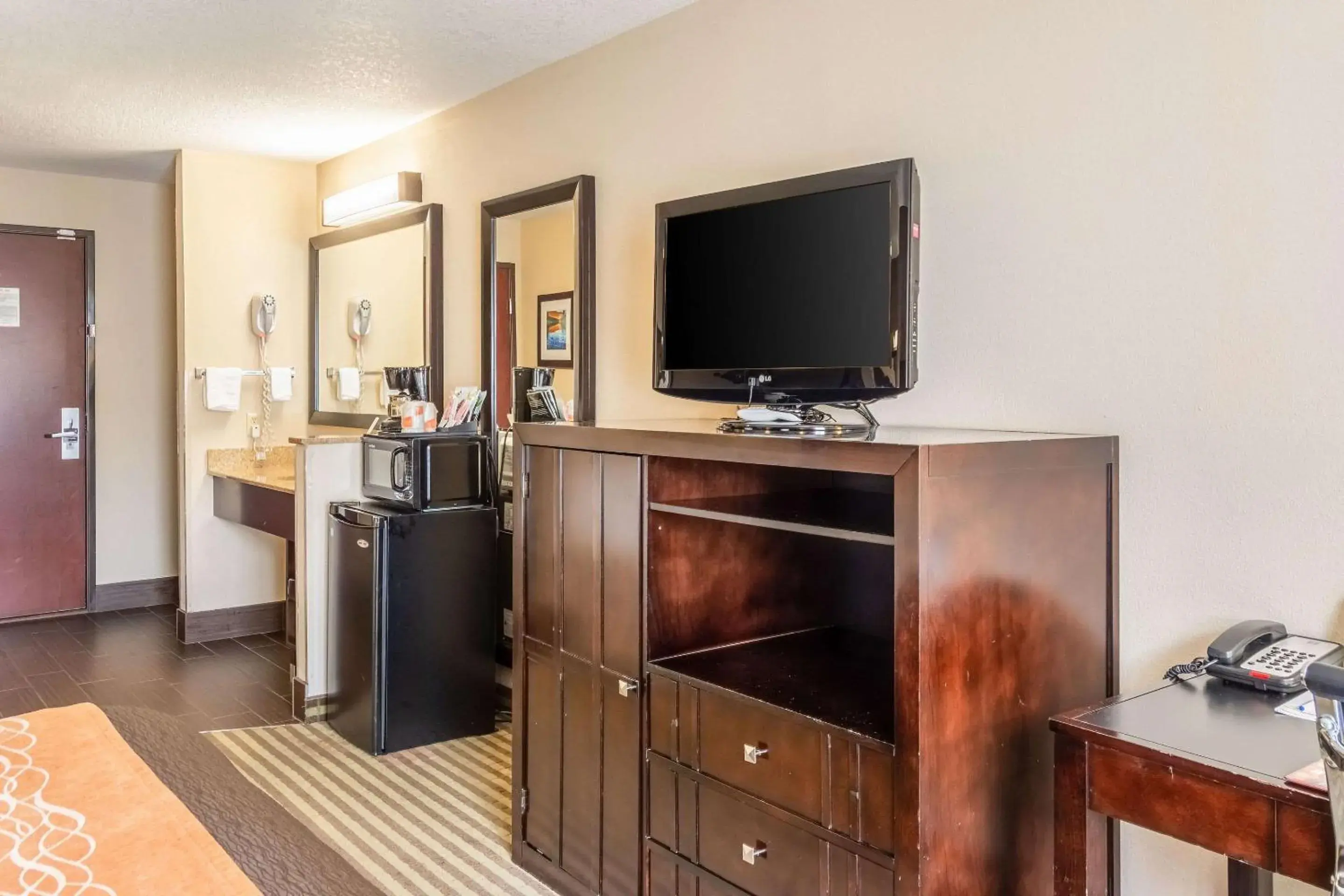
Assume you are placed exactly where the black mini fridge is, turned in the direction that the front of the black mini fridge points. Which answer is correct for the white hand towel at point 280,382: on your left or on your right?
on your right

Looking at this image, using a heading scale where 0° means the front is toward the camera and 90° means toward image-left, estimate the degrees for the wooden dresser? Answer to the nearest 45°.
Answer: approximately 45°

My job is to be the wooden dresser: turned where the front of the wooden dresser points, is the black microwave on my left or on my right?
on my right

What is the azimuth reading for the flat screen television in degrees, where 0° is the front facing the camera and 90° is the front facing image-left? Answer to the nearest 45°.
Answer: approximately 45°

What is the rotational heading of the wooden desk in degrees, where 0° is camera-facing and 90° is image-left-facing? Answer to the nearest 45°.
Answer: approximately 45°

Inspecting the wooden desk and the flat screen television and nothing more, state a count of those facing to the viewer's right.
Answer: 0
